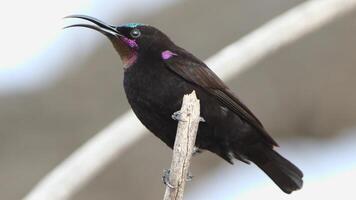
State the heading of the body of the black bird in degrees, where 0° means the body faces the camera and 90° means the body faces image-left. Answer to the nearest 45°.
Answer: approximately 90°
